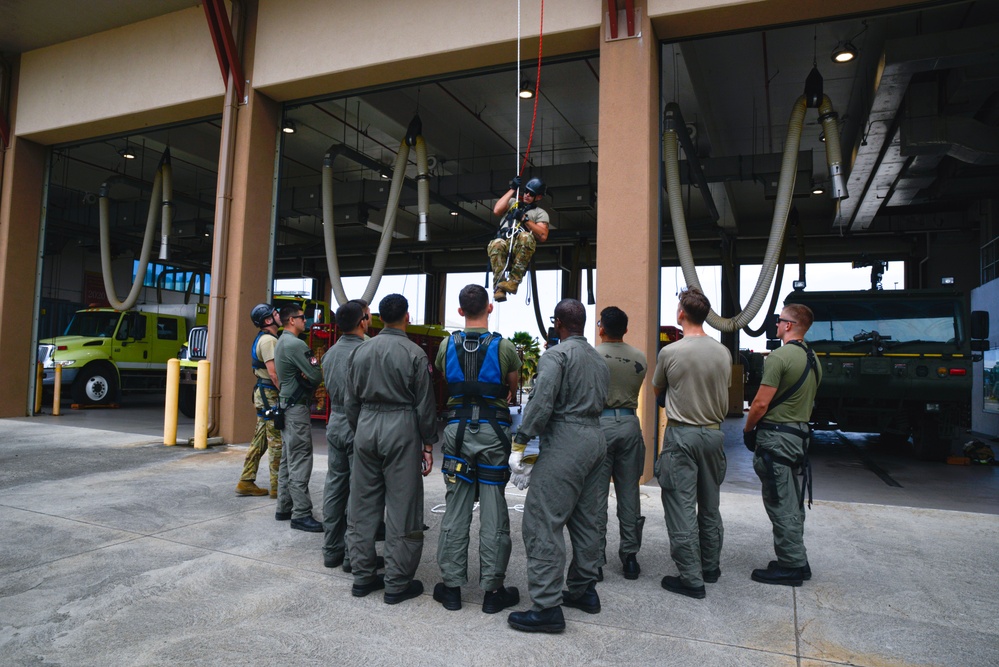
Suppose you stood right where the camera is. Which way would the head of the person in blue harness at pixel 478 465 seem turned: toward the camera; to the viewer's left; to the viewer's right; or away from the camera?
away from the camera

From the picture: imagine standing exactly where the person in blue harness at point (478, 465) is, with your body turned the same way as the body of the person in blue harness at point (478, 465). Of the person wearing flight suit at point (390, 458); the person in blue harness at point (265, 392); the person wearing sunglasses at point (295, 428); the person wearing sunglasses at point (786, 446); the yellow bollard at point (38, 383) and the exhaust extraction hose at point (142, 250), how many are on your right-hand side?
1

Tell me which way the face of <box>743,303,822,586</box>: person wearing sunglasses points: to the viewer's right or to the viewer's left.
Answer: to the viewer's left

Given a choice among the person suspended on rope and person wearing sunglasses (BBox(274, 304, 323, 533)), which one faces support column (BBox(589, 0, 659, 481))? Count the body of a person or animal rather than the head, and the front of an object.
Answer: the person wearing sunglasses

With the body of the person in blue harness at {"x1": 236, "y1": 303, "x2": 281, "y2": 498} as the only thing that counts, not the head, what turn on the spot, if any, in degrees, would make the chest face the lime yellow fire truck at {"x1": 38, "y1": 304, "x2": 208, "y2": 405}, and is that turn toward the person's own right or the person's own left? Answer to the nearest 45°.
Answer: approximately 90° to the person's own left

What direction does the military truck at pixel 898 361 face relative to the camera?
toward the camera

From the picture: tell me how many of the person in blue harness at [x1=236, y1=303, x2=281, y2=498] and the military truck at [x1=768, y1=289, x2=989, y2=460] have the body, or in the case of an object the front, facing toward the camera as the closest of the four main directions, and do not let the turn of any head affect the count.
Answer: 1

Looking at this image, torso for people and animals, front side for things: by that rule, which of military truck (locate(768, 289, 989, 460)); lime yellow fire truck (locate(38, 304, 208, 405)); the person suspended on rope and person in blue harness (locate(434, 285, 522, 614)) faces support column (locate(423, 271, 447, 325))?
the person in blue harness

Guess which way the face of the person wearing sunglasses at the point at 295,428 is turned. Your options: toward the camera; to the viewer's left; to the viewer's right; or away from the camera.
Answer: to the viewer's right

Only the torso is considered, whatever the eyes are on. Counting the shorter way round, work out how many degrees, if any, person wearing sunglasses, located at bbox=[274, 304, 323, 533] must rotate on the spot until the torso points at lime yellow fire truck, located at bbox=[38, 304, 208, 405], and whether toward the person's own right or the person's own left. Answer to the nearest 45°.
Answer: approximately 90° to the person's own left

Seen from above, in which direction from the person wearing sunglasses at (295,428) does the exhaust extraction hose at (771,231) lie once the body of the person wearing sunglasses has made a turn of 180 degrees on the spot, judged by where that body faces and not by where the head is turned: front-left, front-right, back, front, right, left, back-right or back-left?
back

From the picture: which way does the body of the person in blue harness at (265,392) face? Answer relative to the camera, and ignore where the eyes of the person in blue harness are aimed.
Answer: to the viewer's right

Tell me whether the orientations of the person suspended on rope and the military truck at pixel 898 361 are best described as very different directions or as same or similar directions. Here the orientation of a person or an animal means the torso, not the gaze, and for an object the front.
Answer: same or similar directions

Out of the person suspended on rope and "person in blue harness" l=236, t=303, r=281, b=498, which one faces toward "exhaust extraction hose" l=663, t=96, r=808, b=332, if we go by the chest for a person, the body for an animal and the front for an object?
the person in blue harness

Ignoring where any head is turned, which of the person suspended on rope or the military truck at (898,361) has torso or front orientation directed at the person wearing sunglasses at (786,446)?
the military truck

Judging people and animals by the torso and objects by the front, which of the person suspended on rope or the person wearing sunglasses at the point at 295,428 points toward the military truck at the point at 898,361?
the person wearing sunglasses

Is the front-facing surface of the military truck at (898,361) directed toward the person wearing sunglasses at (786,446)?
yes

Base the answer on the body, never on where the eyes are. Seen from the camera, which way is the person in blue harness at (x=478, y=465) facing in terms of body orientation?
away from the camera

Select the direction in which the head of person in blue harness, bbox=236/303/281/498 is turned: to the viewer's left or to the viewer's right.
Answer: to the viewer's right

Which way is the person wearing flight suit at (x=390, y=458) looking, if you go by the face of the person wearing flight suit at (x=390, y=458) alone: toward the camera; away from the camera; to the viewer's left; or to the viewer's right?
away from the camera
